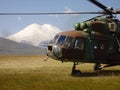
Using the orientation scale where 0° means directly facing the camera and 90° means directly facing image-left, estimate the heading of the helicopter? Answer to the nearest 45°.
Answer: approximately 45°
